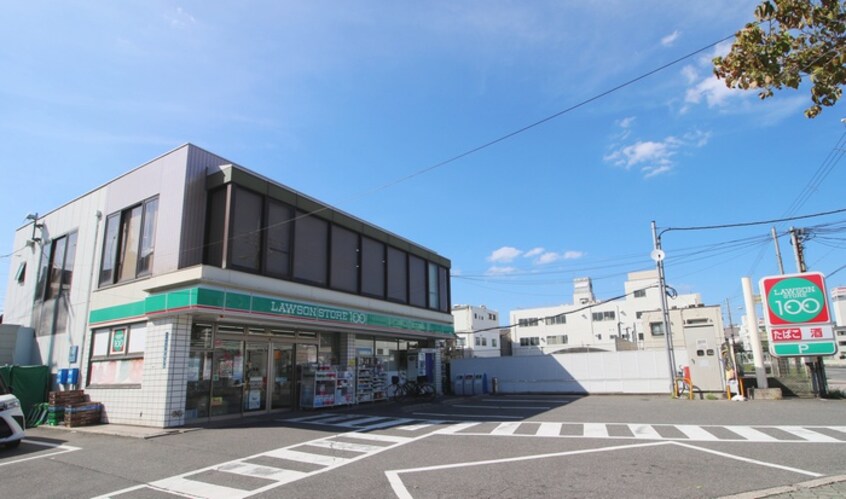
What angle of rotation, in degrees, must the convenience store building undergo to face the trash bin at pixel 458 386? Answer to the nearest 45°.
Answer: approximately 90° to its left

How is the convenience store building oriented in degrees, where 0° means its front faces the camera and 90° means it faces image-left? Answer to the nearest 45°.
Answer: approximately 315°

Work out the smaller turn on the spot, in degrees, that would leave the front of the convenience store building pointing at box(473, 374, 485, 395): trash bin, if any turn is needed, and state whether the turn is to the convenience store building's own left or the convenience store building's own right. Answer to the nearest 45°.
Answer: approximately 90° to the convenience store building's own left

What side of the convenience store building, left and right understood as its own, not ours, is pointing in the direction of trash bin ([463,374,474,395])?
left

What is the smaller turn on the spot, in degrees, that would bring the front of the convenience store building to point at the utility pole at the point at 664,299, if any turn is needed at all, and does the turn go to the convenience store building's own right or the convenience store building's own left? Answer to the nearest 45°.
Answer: approximately 45° to the convenience store building's own left

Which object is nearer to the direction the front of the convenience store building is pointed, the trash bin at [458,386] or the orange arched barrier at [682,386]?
the orange arched barrier

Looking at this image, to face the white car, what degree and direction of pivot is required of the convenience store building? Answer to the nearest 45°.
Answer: approximately 90° to its right
